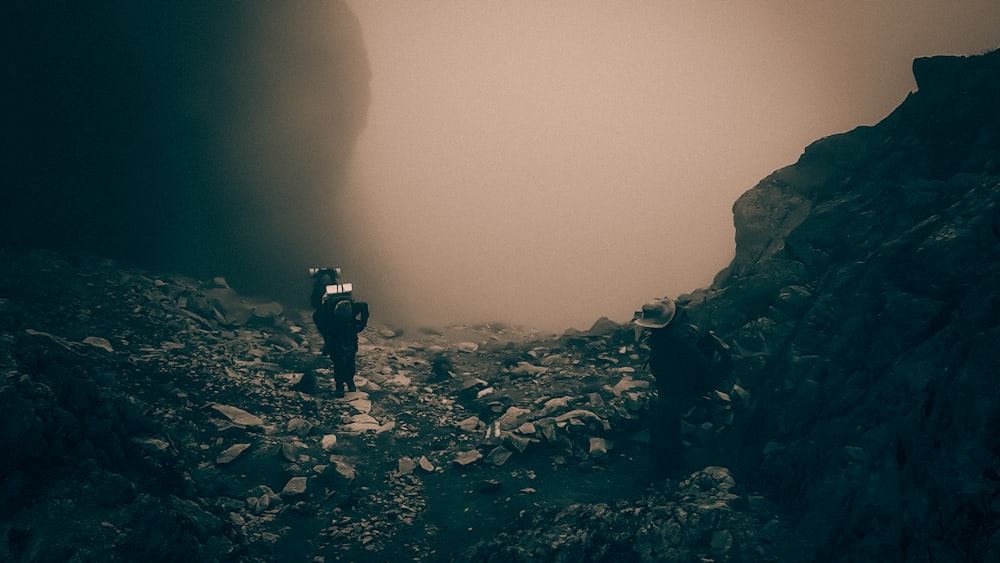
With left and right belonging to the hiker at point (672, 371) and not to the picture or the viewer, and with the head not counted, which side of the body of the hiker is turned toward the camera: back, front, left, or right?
left

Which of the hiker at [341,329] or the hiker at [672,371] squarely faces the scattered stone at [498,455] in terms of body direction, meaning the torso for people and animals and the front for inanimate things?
the hiker at [672,371]

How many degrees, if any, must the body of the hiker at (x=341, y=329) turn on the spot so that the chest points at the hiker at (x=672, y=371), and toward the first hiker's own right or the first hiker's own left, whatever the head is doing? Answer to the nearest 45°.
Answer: approximately 135° to the first hiker's own right

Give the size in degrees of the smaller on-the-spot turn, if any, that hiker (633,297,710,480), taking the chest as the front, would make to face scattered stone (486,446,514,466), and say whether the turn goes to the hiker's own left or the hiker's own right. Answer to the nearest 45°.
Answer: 0° — they already face it

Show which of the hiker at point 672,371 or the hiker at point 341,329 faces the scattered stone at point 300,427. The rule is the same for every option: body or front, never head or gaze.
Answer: the hiker at point 672,371

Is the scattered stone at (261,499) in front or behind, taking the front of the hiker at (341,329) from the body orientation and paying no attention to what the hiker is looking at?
behind

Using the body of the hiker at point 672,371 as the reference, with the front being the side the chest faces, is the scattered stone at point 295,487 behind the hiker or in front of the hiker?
in front

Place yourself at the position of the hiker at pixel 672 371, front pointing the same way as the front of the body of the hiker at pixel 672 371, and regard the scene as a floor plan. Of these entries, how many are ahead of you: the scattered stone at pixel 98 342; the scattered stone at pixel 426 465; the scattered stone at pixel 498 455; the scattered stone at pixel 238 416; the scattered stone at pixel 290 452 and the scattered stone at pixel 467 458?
6

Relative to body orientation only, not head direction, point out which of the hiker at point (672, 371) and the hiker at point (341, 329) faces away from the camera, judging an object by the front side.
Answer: the hiker at point (341, 329)

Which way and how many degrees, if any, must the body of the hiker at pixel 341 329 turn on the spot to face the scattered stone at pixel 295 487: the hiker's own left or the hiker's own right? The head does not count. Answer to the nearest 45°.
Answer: approximately 180°

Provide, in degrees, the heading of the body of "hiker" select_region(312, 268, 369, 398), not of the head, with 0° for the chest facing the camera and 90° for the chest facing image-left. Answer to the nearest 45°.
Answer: approximately 180°

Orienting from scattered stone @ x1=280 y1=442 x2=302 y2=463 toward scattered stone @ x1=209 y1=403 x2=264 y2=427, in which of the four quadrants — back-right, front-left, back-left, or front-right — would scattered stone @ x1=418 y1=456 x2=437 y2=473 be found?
back-right
